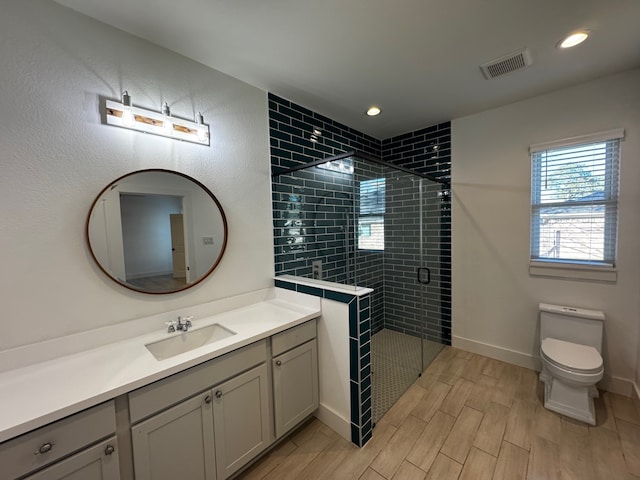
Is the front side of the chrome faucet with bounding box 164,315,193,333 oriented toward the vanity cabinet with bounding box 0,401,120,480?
no

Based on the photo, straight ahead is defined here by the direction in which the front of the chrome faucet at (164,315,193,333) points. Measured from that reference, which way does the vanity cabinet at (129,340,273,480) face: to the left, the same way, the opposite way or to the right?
the same way

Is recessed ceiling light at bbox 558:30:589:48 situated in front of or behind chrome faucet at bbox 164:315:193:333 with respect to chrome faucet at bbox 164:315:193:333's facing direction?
in front

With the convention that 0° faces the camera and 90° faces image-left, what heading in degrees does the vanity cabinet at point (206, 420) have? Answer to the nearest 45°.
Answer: approximately 315°

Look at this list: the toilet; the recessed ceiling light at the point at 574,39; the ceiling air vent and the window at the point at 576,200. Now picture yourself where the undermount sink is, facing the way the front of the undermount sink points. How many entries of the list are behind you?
0

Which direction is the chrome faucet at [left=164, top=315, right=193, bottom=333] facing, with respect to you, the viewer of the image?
facing the viewer and to the right of the viewer

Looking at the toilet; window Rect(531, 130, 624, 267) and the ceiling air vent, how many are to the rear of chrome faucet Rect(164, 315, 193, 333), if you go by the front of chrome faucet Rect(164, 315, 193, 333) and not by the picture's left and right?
0

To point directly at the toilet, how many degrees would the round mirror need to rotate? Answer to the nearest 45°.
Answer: approximately 45° to its left

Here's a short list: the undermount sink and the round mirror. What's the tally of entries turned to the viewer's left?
0

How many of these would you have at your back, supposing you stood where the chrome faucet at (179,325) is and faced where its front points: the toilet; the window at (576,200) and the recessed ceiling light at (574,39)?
0

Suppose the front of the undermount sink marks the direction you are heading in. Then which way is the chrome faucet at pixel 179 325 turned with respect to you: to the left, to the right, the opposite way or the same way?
the same way

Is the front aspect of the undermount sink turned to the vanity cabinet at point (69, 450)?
no

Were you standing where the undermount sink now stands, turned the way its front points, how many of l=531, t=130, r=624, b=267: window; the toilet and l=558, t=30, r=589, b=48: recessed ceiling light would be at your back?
0

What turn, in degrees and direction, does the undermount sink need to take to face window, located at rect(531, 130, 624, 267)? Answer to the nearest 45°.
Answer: approximately 45° to its left

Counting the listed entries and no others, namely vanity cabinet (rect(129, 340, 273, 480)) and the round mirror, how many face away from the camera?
0
